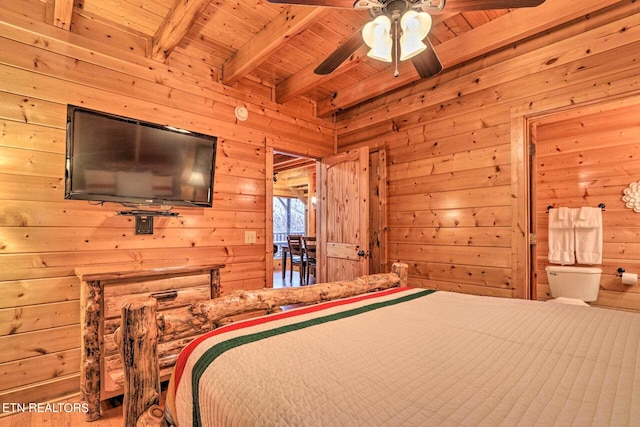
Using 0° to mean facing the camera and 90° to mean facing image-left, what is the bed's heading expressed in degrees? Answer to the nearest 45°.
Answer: approximately 135°

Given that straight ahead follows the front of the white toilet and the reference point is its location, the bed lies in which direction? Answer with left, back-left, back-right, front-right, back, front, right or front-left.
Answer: front

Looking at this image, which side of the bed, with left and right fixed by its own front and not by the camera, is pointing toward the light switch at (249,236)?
front

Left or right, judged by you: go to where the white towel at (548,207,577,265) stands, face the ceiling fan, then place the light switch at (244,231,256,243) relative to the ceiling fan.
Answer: right

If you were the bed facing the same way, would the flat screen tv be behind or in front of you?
in front

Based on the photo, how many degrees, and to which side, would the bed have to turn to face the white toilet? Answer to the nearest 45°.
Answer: approximately 90° to its right

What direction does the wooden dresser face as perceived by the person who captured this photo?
facing the viewer and to the right of the viewer

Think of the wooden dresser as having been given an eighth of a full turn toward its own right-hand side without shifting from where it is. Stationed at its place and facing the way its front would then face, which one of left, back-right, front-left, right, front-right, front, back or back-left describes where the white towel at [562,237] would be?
left

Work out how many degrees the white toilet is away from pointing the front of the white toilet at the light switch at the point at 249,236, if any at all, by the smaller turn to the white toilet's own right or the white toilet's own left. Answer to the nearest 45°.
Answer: approximately 45° to the white toilet's own right

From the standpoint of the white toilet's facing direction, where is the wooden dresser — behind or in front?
in front

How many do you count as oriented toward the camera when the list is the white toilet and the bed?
1

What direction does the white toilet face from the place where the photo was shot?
facing the viewer
